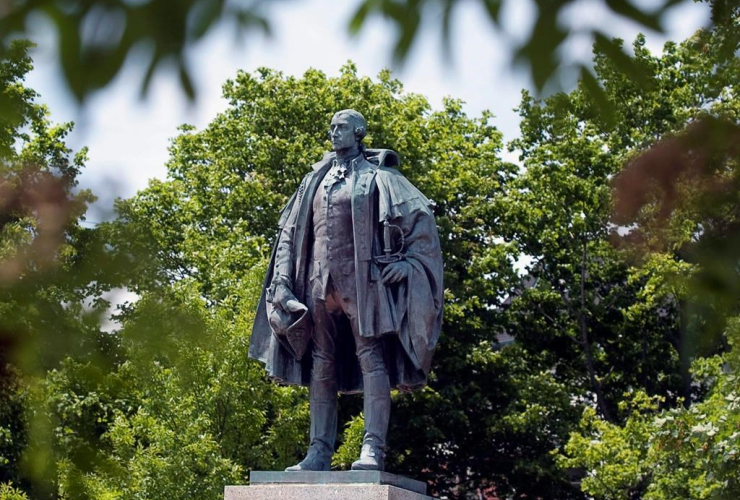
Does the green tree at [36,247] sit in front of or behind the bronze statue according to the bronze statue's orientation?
behind

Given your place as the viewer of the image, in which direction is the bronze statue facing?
facing the viewer and to the left of the viewer
